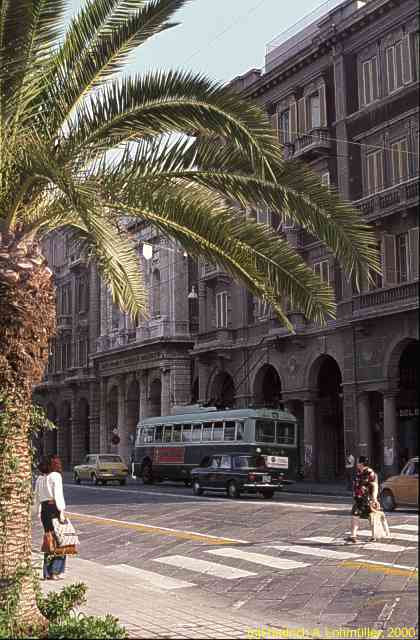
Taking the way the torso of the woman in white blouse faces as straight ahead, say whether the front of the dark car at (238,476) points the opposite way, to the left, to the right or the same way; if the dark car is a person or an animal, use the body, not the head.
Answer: to the left

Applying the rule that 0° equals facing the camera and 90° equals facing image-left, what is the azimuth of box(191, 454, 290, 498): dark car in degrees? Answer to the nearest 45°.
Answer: approximately 135°

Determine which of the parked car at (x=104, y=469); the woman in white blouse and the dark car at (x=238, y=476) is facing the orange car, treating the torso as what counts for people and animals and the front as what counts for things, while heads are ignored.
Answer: the woman in white blouse

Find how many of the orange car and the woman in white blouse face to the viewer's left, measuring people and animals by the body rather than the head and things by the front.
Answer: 1

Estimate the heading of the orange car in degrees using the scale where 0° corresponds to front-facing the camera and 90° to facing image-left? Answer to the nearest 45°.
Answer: approximately 90°

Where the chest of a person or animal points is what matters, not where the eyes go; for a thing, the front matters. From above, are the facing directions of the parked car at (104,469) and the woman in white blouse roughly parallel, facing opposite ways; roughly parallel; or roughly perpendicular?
roughly perpendicular

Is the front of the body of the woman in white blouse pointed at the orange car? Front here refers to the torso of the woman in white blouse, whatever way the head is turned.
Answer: yes
